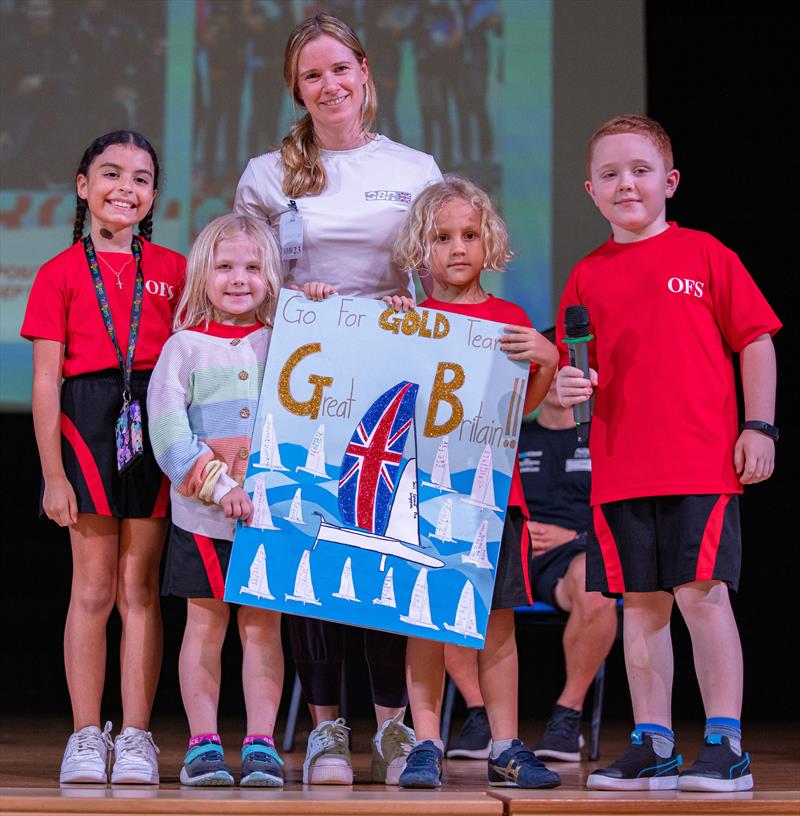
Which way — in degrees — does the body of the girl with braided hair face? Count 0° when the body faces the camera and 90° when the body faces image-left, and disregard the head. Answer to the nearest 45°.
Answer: approximately 0°

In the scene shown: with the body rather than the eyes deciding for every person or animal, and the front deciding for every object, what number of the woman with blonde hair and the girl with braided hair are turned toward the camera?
2
